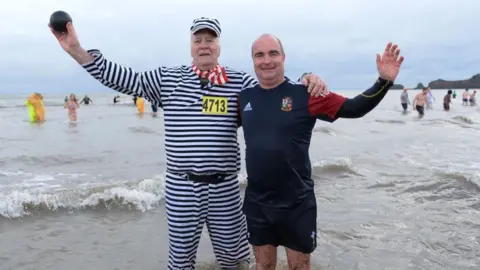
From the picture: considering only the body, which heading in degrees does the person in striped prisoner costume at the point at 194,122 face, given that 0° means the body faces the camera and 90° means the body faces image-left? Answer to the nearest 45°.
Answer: approximately 0°

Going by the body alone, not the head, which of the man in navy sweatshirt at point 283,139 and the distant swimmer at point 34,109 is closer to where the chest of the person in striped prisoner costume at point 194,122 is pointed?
the man in navy sweatshirt

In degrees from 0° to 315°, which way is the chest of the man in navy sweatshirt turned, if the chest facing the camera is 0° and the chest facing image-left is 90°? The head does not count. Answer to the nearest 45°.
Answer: approximately 0°

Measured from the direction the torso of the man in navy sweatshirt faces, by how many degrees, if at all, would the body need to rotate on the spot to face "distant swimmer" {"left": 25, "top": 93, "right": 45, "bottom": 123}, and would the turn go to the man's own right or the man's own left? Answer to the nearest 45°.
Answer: approximately 135° to the man's own right

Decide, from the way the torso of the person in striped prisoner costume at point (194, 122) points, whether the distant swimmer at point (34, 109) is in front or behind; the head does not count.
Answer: behind

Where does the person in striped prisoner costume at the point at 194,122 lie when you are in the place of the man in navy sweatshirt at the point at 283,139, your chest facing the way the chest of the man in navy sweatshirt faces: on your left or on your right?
on your right
